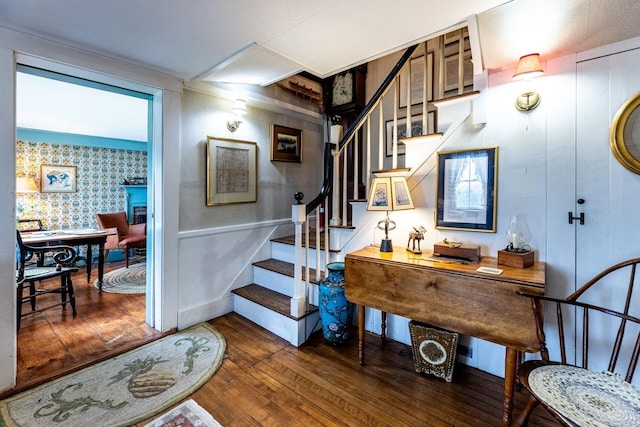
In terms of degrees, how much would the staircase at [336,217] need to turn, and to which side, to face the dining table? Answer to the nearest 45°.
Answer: approximately 45° to its right

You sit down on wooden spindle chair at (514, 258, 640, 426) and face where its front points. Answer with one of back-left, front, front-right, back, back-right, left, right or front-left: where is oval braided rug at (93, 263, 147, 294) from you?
front-right

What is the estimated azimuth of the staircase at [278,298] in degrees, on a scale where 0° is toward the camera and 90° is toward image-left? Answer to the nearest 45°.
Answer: approximately 45°

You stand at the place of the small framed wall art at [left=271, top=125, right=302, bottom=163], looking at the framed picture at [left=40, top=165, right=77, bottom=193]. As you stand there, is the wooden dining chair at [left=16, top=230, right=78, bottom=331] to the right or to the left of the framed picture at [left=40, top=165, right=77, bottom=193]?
left

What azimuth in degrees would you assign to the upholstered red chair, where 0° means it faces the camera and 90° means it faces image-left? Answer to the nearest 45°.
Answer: approximately 315°

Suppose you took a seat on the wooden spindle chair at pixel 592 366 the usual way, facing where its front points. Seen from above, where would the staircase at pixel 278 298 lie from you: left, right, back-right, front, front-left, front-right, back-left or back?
front-right

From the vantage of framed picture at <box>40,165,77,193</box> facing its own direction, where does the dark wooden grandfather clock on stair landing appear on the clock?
The dark wooden grandfather clock on stair landing is roughly at 11 o'clock from the framed picture.

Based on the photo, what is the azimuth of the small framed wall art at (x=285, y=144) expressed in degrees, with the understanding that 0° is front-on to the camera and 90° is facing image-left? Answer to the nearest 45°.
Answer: approximately 315°

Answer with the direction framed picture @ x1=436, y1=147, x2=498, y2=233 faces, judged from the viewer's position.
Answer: facing the viewer and to the left of the viewer

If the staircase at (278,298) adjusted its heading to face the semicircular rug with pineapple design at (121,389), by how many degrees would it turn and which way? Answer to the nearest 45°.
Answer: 0° — it already faces it
